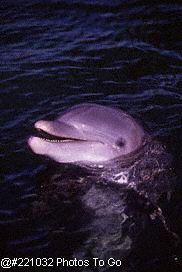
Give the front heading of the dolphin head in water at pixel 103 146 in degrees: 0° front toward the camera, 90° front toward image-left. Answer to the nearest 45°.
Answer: approximately 90°
